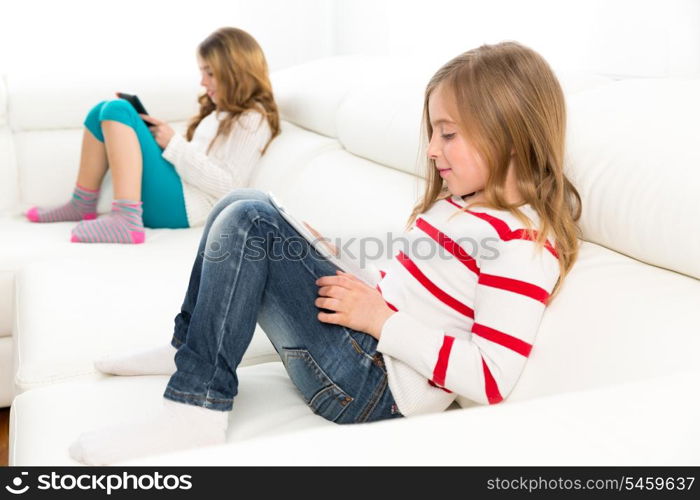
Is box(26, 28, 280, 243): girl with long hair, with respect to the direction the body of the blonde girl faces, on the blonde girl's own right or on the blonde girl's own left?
on the blonde girl's own right

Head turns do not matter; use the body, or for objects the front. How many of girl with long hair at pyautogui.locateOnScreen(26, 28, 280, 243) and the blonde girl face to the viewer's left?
2

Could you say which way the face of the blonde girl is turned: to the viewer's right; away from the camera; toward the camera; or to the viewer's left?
to the viewer's left

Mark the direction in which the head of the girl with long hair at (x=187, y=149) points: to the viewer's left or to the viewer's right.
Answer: to the viewer's left

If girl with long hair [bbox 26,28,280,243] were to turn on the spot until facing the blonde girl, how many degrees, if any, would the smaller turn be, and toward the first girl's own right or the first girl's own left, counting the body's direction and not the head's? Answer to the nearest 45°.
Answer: approximately 90° to the first girl's own left

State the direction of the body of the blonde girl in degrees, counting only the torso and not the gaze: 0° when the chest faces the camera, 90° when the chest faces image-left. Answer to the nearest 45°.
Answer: approximately 90°

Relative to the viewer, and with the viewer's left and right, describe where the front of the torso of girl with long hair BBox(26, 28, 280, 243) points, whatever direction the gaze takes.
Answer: facing to the left of the viewer

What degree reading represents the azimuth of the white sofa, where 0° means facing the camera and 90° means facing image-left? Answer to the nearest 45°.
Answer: approximately 45°
